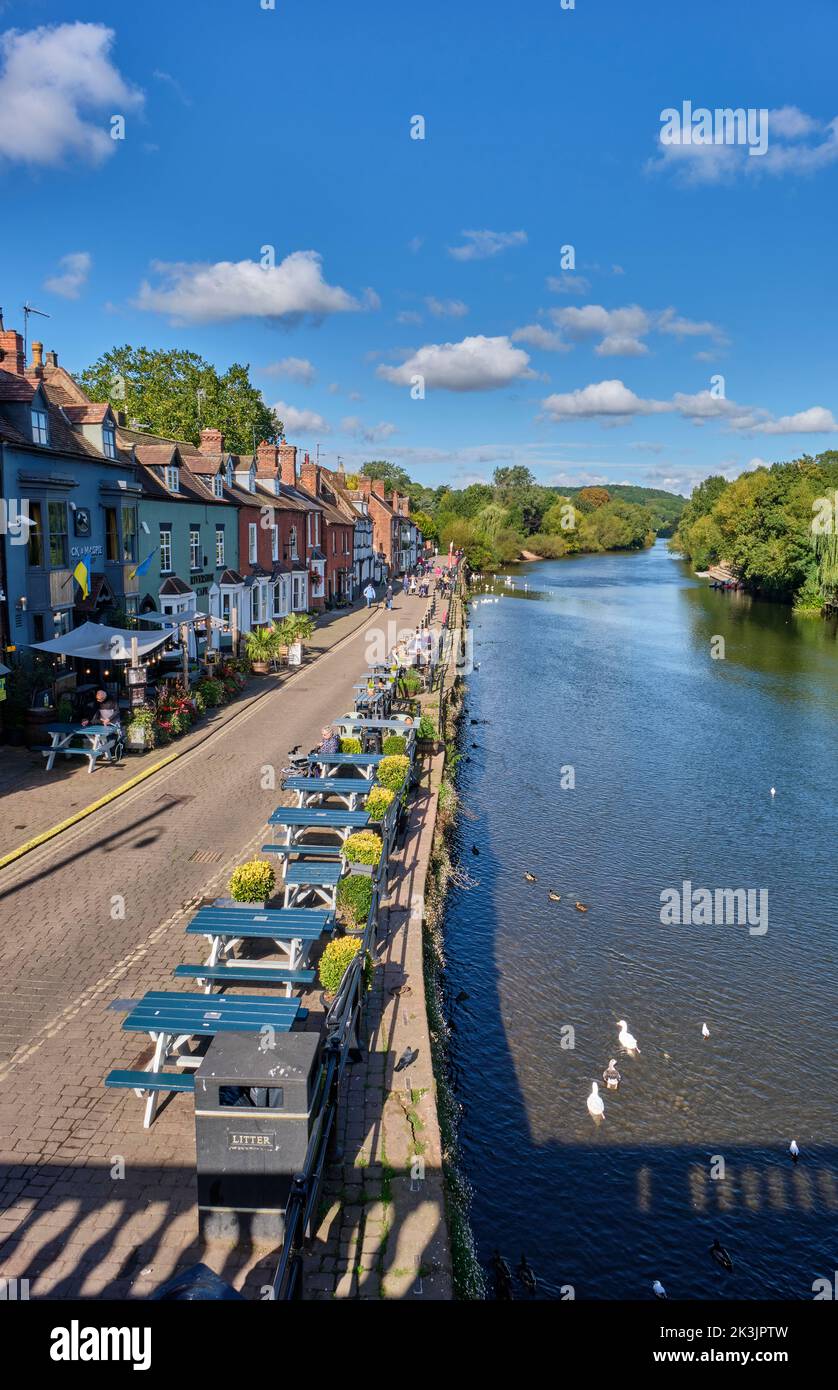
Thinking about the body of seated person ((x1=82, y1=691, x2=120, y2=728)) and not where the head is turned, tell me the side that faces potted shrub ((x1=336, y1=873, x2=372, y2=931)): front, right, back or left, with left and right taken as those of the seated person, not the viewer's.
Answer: front

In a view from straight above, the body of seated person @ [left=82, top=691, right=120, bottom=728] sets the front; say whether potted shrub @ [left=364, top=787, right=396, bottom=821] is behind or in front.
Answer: in front

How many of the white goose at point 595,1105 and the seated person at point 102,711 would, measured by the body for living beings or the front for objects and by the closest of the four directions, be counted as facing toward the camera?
1

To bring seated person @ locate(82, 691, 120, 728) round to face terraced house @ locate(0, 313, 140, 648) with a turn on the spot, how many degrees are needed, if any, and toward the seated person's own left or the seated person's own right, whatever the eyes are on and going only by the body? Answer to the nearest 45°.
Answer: approximately 180°

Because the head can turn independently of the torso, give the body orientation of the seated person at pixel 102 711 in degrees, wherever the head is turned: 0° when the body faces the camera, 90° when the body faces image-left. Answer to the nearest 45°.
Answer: approximately 0°

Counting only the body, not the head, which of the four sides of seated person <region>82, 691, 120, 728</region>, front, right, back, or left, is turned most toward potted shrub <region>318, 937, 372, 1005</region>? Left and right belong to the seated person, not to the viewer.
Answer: front

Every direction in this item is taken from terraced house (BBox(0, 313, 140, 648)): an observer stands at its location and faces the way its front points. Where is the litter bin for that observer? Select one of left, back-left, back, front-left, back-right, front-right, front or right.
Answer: front-right

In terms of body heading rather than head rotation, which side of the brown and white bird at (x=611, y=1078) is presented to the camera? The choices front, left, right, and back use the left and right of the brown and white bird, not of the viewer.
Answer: back

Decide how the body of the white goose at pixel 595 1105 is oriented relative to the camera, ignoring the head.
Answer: away from the camera

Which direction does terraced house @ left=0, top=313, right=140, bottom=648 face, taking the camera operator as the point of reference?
facing the viewer and to the right of the viewer

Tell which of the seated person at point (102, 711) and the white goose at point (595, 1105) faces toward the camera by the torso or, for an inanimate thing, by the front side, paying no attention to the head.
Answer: the seated person
